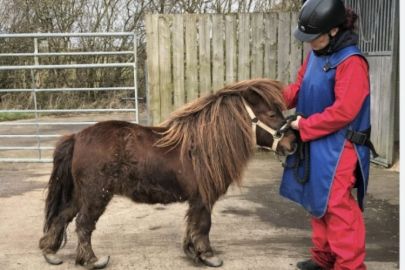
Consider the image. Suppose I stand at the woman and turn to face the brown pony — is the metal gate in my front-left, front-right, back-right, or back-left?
front-right

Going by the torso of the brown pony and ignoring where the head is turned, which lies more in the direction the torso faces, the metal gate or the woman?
the woman

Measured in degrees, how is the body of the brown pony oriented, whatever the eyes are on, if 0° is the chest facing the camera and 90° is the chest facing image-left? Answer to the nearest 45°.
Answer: approximately 270°

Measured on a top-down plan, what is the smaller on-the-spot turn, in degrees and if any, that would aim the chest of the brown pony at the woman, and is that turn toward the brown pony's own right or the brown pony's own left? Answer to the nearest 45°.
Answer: approximately 45° to the brown pony's own right
